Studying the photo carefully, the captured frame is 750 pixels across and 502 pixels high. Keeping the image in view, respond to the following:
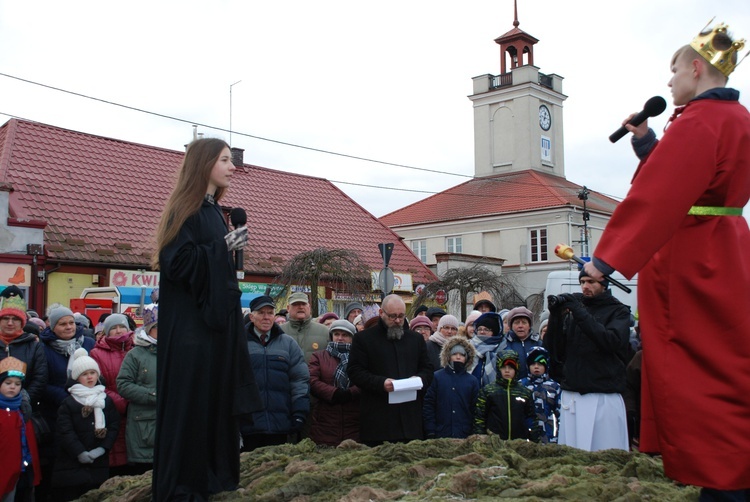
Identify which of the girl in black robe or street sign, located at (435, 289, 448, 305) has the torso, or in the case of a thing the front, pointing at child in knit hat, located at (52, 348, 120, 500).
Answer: the street sign

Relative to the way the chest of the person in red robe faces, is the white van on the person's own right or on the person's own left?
on the person's own right

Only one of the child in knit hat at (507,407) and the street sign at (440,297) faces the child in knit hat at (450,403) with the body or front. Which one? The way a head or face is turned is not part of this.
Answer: the street sign

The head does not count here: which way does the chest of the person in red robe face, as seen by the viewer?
to the viewer's left

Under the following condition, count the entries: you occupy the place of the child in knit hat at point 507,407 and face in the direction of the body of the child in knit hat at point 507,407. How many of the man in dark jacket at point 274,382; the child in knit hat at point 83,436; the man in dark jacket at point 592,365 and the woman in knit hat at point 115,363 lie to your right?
3

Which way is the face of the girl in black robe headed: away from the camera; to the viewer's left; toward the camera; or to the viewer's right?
to the viewer's right
